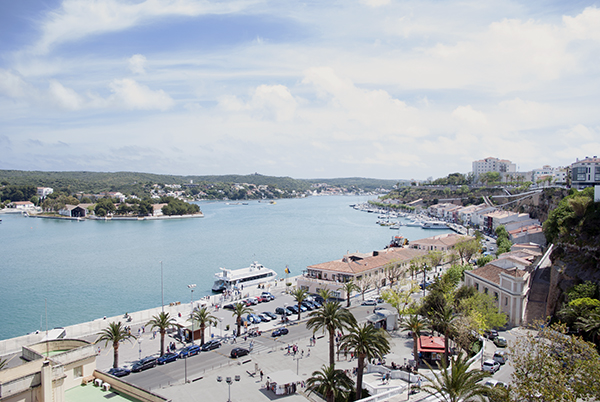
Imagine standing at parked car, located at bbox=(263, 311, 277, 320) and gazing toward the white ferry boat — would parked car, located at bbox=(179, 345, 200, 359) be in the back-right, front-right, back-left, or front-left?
back-left

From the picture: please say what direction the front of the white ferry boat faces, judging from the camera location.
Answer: facing away from the viewer and to the right of the viewer

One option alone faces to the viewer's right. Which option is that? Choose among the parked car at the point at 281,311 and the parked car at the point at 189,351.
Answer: the parked car at the point at 281,311

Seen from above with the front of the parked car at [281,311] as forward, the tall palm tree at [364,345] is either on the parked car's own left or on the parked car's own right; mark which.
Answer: on the parked car's own right

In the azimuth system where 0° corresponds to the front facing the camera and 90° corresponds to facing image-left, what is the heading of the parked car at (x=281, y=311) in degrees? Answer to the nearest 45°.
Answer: approximately 270°

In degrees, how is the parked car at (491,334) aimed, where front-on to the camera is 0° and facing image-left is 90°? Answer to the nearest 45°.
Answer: approximately 45°
